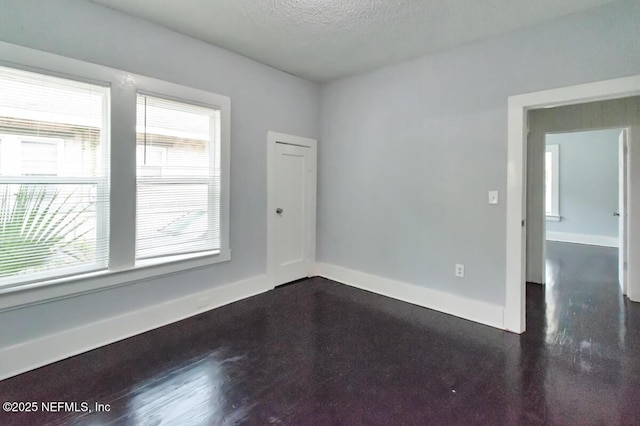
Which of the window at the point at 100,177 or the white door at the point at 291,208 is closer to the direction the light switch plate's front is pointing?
the window

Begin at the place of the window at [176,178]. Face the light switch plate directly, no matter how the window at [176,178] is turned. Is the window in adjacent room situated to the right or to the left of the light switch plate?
left

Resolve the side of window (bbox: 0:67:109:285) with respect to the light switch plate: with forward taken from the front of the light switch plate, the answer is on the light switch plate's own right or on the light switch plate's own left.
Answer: on the light switch plate's own right

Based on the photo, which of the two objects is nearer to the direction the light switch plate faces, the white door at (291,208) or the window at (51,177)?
the window

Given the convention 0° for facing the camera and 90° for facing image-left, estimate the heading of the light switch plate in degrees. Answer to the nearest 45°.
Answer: approximately 0°

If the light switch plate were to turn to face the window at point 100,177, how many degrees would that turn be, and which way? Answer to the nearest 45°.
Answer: approximately 45° to its right

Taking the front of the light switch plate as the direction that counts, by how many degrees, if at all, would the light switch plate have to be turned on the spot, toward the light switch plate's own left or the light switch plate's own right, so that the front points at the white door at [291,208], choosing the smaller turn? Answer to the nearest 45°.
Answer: approximately 90° to the light switch plate's own right

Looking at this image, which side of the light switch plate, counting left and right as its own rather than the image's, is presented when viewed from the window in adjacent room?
back

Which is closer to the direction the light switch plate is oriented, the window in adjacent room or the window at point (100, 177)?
the window
